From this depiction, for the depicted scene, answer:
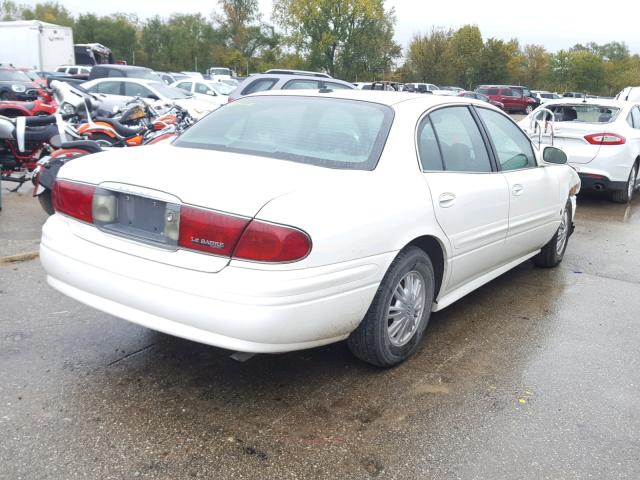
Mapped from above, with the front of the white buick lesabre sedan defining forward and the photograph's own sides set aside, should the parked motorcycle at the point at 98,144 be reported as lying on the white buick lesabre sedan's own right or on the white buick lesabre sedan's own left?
on the white buick lesabre sedan's own left

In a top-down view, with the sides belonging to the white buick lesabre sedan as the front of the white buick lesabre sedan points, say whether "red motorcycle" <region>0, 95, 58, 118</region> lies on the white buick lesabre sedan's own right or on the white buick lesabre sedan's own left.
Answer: on the white buick lesabre sedan's own left

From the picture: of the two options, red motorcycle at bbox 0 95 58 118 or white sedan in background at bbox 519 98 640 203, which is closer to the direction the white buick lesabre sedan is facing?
the white sedan in background

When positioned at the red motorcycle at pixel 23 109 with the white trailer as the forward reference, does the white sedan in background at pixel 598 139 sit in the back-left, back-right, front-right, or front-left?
back-right

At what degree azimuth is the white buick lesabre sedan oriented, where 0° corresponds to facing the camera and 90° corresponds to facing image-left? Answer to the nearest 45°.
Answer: approximately 225°

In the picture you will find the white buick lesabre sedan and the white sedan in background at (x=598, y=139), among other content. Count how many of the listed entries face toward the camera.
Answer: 0

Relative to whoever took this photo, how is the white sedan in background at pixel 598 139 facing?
facing away from the viewer and to the right of the viewer
